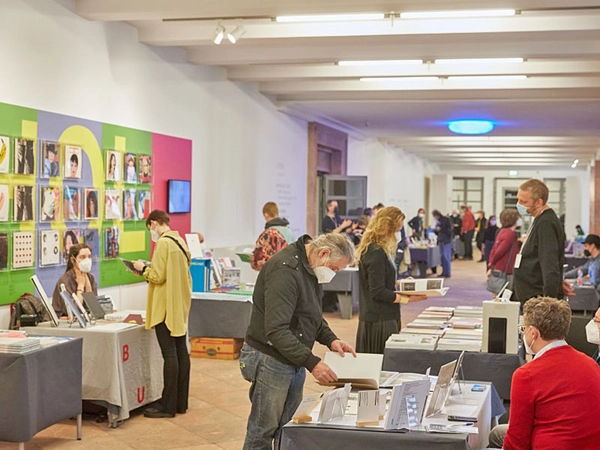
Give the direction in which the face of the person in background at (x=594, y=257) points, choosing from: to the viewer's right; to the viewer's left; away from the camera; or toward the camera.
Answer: to the viewer's left

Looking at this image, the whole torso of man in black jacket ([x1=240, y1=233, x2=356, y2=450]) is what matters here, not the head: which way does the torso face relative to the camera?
to the viewer's right

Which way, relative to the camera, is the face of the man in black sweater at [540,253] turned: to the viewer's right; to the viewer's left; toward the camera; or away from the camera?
to the viewer's left

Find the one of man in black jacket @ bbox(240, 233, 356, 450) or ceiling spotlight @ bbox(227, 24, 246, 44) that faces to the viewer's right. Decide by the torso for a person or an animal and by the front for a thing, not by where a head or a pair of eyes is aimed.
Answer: the man in black jacket

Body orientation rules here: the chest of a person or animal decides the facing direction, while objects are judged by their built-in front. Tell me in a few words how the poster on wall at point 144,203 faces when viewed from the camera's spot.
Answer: facing the viewer and to the right of the viewer

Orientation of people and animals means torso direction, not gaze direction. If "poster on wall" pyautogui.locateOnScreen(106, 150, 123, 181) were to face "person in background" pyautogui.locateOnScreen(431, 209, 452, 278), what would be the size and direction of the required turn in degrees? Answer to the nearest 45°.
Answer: approximately 90° to its left

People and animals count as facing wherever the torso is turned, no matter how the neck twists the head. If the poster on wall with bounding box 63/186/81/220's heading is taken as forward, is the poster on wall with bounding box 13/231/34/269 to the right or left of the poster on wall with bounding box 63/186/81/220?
on its right

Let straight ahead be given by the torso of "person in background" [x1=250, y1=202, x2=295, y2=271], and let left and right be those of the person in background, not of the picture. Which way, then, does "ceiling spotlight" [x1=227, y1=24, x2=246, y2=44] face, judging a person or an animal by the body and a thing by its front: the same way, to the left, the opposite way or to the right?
to the left

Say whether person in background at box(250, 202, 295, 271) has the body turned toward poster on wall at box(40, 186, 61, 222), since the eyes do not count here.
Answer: no

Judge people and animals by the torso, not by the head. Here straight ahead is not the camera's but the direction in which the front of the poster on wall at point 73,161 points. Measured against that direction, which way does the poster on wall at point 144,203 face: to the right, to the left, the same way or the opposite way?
the same way

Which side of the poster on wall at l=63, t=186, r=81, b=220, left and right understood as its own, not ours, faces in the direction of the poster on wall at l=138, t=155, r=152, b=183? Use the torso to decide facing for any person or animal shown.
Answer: left

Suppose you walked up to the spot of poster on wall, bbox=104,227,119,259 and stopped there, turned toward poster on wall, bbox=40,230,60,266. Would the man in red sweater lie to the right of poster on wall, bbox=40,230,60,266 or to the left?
left
